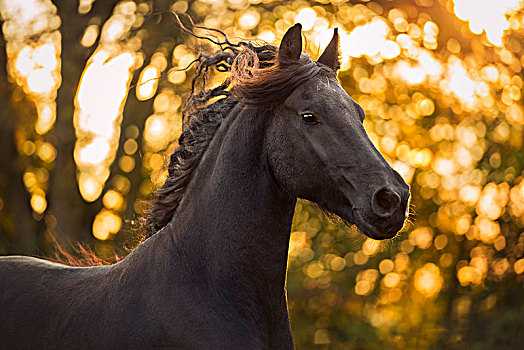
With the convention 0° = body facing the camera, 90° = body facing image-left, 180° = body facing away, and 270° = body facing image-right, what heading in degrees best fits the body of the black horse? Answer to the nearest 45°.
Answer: approximately 270°
